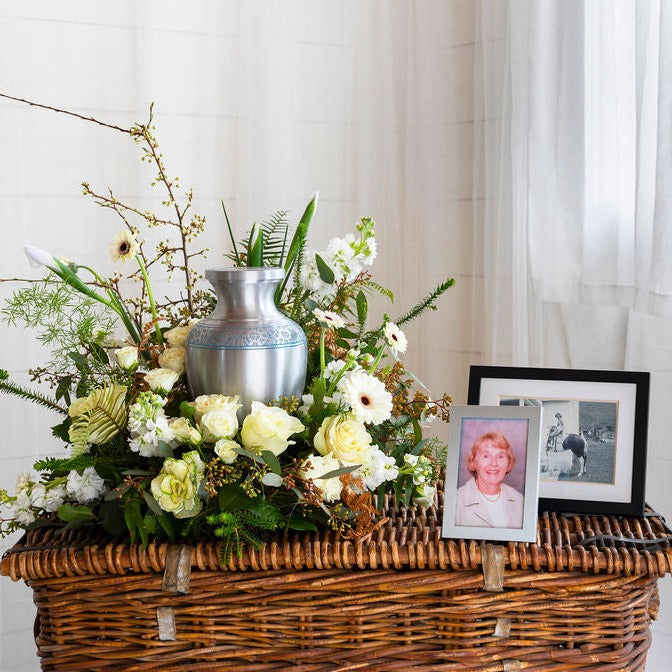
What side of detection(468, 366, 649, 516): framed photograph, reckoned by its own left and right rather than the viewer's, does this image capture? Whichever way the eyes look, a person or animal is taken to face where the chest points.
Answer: front

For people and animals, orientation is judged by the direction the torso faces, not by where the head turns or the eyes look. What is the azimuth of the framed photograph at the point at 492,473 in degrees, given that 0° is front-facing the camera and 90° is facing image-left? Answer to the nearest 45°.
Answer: approximately 0°

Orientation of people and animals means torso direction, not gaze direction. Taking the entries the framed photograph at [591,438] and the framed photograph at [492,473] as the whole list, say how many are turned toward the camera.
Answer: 2

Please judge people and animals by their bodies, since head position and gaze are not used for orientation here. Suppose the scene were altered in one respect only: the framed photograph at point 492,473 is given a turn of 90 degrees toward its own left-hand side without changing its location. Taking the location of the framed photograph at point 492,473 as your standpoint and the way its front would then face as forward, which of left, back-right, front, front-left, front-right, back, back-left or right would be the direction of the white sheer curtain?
left
